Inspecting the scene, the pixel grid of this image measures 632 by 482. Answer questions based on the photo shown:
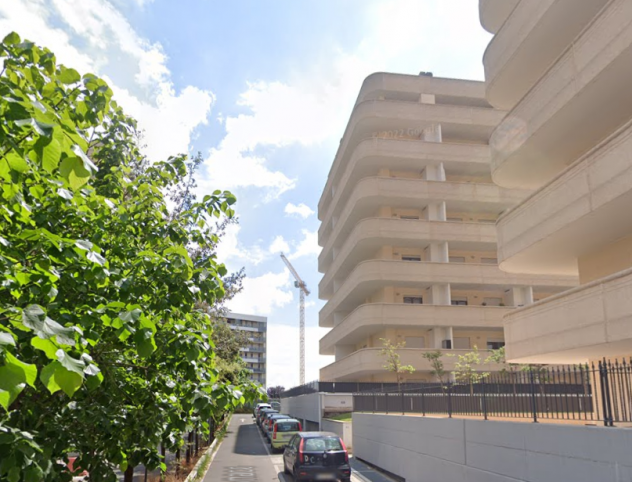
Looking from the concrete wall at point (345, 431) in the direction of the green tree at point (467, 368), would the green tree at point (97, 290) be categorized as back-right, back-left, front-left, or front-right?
back-right

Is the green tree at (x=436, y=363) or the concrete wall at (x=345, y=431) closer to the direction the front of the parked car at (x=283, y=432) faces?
the green tree

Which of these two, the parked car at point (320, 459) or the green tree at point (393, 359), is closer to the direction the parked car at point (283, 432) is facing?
the green tree

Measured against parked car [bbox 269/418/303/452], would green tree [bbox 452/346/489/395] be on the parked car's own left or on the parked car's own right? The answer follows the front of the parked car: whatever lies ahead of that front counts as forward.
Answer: on the parked car's own right

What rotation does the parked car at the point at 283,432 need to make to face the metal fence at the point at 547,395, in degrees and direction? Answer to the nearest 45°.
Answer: approximately 180°

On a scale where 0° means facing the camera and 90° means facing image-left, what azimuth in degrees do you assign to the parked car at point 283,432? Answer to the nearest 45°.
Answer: approximately 180°

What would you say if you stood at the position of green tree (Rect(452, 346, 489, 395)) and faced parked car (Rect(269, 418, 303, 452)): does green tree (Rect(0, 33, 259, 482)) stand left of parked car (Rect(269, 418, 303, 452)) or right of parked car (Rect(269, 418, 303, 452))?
left

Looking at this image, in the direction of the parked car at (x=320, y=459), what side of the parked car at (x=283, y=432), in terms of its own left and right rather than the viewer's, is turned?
back

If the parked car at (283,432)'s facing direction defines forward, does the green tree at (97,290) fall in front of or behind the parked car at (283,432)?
behind
